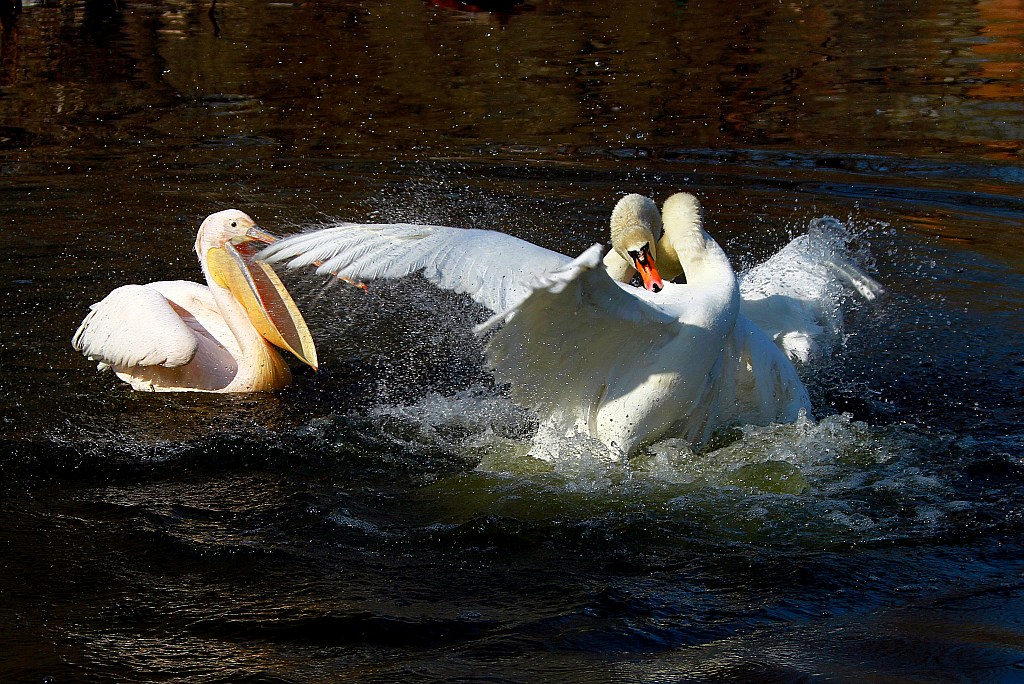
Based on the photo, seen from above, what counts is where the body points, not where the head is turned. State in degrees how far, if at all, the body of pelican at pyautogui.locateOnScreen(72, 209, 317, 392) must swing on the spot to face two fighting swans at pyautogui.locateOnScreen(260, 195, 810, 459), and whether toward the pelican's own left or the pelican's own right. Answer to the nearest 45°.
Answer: approximately 45° to the pelican's own right

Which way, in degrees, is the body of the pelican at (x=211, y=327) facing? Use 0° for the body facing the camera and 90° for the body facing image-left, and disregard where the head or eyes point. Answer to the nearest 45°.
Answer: approximately 270°
